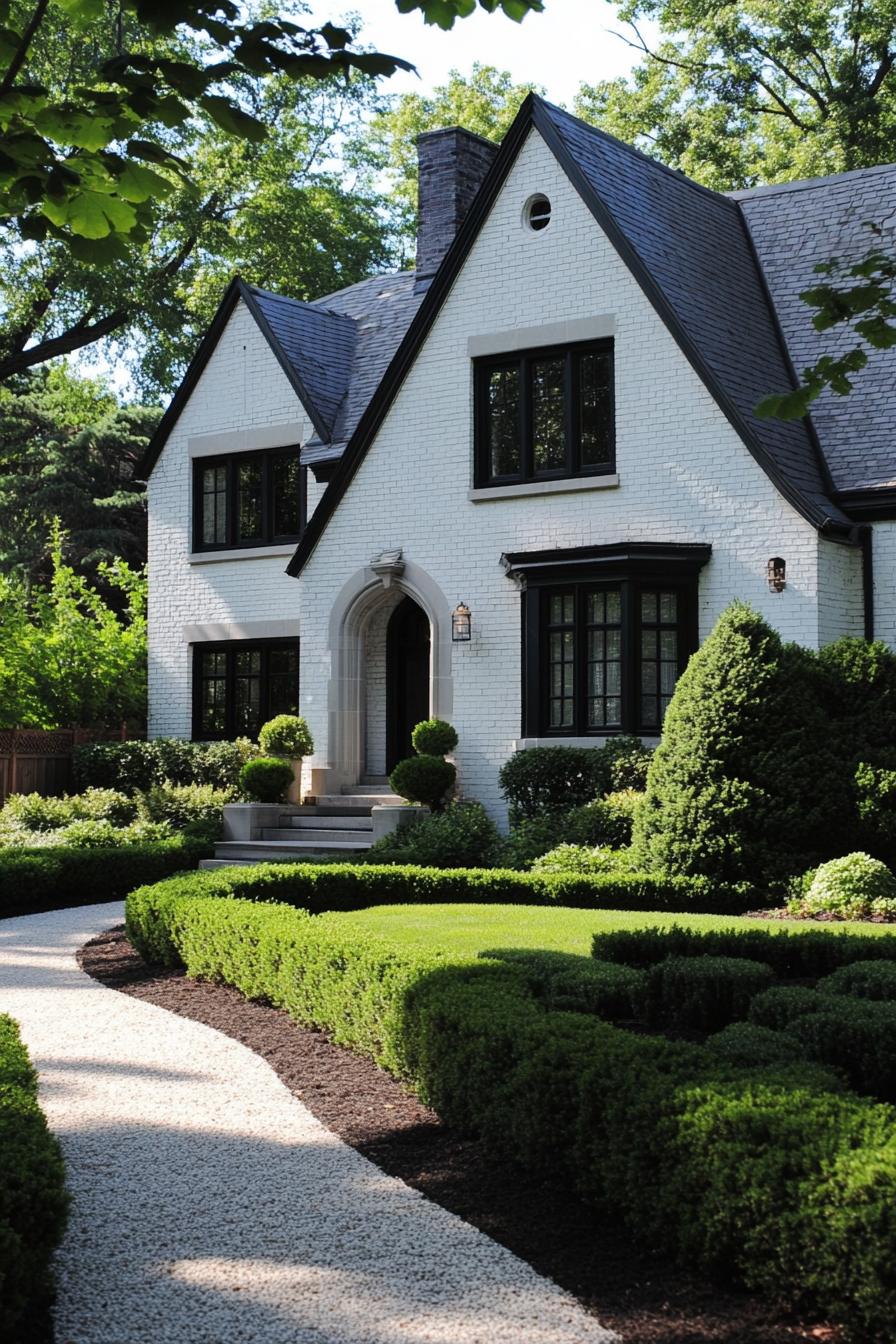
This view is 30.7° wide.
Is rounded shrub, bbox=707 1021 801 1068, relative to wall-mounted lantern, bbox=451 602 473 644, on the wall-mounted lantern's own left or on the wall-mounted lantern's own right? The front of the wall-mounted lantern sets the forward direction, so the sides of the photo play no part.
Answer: on the wall-mounted lantern's own left

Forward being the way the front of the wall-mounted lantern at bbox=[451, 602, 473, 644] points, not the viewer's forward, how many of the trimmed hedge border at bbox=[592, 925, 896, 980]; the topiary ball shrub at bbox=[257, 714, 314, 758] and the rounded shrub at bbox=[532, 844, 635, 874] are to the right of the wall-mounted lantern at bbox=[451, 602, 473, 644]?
1

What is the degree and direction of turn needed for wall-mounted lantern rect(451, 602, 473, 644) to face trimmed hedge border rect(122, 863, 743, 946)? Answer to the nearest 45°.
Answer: approximately 45° to its left

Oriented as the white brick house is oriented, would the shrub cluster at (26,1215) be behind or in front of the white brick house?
in front

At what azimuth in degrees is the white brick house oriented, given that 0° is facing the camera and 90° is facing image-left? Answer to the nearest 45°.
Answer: approximately 45°

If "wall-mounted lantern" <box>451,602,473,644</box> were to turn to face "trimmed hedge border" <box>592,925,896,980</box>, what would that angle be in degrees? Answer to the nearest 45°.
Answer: approximately 45° to its left

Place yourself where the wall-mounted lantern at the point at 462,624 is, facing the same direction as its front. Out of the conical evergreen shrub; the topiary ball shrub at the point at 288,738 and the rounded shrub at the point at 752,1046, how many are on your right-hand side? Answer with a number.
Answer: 1

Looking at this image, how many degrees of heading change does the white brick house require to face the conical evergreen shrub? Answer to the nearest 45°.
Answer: approximately 45° to its left

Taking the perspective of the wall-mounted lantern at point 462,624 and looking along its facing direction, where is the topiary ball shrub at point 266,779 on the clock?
The topiary ball shrub is roughly at 2 o'clock from the wall-mounted lantern.

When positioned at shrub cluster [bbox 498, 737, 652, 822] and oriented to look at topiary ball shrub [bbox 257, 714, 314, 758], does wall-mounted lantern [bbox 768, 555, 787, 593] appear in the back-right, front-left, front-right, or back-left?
back-right
